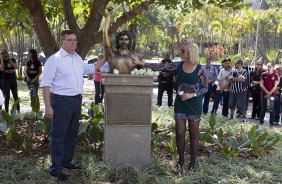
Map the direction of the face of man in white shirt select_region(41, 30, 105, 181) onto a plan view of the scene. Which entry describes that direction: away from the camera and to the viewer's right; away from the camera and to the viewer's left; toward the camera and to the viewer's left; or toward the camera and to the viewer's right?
toward the camera and to the viewer's right

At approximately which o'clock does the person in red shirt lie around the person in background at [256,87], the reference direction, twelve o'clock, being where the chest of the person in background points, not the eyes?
The person in red shirt is roughly at 10 o'clock from the person in background.

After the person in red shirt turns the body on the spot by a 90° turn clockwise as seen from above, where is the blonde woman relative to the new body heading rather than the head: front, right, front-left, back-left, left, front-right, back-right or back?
left

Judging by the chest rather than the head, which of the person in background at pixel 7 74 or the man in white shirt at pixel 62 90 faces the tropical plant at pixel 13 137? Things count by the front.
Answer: the person in background

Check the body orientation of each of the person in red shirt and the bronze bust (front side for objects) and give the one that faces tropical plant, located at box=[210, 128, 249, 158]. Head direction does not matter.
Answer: the person in red shirt

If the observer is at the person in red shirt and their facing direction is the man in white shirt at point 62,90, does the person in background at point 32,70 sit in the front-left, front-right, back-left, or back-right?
front-right

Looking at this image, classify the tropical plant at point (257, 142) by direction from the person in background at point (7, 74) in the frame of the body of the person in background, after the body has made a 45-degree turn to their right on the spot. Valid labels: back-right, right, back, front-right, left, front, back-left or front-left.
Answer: left

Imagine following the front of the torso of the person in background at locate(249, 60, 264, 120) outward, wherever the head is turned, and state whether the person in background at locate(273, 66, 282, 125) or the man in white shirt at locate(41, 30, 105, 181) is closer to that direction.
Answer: the man in white shirt

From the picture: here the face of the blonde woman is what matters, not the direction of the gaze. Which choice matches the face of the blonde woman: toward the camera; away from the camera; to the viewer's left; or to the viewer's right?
to the viewer's left

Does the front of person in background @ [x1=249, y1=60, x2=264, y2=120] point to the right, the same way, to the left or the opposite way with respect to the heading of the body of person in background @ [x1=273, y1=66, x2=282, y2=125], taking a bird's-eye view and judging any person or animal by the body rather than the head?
the same way

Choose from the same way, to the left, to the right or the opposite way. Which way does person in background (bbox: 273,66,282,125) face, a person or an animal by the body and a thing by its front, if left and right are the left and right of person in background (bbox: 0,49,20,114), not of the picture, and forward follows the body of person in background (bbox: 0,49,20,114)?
to the right

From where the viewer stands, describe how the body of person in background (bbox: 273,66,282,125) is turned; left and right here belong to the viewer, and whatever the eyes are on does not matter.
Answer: facing the viewer and to the left of the viewer

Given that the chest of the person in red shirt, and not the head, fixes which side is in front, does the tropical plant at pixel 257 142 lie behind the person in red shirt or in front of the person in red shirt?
in front

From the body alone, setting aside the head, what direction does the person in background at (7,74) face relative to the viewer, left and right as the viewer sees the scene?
facing the viewer

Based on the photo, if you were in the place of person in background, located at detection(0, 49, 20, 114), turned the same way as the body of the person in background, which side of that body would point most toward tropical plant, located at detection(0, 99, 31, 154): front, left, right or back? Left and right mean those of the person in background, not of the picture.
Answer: front

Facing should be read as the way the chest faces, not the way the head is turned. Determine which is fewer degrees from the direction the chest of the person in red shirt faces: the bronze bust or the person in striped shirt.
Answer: the bronze bust

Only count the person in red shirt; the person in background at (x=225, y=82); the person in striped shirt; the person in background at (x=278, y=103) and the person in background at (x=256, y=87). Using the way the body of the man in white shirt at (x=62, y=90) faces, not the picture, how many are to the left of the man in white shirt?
5

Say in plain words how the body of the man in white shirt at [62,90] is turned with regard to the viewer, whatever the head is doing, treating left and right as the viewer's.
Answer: facing the viewer and to the right of the viewer

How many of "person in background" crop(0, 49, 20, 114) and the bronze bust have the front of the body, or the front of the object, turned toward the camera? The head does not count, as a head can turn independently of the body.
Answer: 2

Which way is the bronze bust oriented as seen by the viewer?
toward the camera
